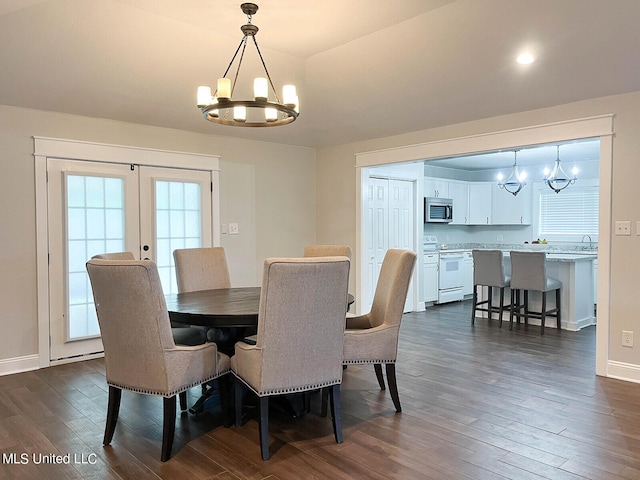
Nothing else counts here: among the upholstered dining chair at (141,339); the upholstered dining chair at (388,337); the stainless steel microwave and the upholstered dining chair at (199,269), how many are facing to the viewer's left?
1

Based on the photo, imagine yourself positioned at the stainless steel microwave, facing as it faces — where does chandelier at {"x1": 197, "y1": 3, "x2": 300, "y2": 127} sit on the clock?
The chandelier is roughly at 2 o'clock from the stainless steel microwave.

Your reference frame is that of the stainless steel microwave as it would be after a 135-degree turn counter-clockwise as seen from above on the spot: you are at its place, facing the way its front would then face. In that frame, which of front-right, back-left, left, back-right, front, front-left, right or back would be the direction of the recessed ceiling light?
back

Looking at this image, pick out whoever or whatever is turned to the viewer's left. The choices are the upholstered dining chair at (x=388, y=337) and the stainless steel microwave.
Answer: the upholstered dining chair

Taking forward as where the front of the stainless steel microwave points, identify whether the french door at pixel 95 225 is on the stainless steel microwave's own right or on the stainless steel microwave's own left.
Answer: on the stainless steel microwave's own right

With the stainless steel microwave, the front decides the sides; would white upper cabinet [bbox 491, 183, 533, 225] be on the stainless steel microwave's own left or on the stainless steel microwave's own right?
on the stainless steel microwave's own left

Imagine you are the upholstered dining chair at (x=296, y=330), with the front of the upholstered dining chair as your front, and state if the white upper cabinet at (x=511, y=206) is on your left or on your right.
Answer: on your right

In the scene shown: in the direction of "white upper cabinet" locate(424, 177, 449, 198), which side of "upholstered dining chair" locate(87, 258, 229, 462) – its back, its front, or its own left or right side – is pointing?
front

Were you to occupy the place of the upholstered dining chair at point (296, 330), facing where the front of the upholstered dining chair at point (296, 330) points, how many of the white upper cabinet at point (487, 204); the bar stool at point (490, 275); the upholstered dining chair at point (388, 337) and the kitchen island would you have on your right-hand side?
4

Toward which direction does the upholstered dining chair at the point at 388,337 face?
to the viewer's left

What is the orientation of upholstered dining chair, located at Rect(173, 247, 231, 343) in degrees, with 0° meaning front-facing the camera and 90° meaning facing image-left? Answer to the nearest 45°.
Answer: approximately 315°

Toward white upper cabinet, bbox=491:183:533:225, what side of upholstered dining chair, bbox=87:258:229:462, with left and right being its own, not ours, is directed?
front

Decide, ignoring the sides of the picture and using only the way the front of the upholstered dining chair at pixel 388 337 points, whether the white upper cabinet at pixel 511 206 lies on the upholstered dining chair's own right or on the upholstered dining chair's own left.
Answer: on the upholstered dining chair's own right

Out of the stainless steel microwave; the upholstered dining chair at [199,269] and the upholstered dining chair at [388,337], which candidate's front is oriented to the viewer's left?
the upholstered dining chair at [388,337]

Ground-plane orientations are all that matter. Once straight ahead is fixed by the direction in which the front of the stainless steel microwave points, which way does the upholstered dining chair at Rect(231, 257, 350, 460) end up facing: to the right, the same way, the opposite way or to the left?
the opposite way

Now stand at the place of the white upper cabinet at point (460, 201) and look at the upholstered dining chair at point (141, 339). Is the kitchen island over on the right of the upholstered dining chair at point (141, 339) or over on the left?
left

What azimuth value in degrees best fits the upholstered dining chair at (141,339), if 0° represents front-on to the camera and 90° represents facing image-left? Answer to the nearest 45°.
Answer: approximately 225°
